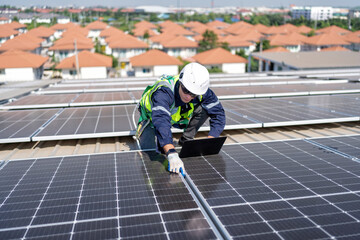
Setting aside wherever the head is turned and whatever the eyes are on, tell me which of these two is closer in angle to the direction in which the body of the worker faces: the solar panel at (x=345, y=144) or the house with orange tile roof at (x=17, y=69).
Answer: the solar panel

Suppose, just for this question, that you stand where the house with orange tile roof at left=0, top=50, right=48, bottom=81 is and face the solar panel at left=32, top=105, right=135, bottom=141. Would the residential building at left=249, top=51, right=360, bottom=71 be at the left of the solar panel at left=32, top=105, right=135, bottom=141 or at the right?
left

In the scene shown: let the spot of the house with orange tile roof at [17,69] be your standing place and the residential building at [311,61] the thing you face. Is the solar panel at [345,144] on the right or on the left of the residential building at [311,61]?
right

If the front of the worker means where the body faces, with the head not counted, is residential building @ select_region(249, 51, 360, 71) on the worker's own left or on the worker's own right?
on the worker's own left

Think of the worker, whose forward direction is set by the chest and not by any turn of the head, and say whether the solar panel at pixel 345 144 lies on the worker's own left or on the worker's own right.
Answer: on the worker's own left

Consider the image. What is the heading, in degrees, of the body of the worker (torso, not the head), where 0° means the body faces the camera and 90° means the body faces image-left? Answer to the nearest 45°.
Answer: approximately 315°

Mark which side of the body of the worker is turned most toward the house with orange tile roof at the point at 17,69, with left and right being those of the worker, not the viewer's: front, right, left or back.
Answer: back
